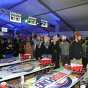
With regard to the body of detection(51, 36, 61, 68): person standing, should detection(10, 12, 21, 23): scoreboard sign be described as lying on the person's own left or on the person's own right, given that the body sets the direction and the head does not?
on the person's own right

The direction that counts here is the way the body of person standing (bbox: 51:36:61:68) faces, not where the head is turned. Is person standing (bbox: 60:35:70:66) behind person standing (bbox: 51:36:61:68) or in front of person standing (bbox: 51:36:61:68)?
behind

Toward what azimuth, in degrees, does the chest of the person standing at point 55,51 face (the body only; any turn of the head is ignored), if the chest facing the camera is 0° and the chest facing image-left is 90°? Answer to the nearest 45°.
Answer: approximately 0°
